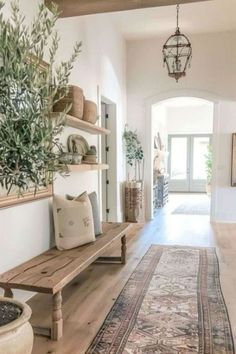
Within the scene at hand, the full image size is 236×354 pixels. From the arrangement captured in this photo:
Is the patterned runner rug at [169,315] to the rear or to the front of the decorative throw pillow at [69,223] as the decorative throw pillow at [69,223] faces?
to the front

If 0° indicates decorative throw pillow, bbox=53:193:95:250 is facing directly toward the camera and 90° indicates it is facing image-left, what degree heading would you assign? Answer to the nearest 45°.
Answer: approximately 315°

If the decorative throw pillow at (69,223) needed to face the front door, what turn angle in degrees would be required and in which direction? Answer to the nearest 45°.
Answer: approximately 90° to its left
